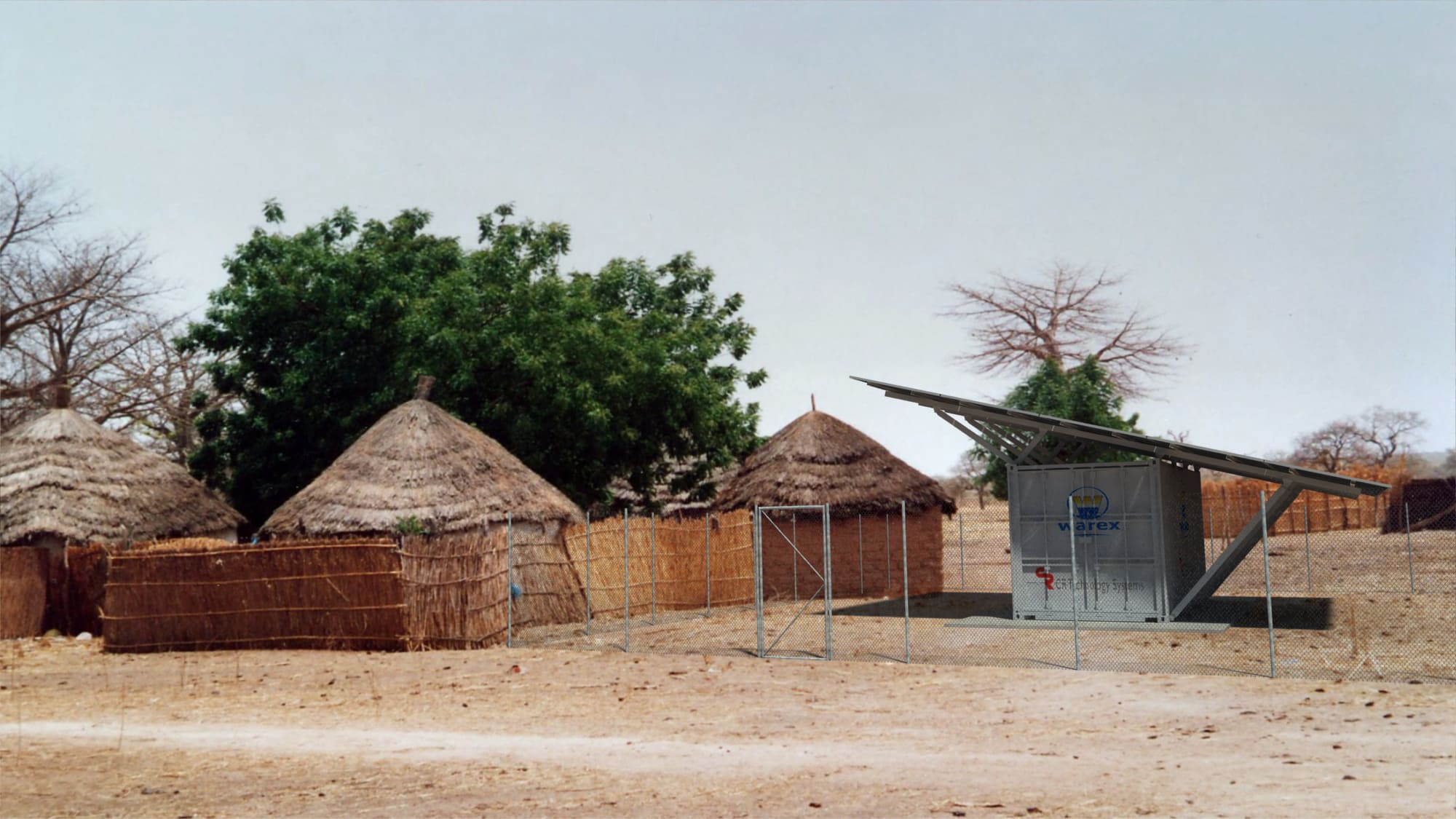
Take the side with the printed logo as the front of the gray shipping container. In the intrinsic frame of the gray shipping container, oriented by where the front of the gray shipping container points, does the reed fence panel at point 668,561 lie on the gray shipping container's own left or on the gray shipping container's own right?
on the gray shipping container's own right

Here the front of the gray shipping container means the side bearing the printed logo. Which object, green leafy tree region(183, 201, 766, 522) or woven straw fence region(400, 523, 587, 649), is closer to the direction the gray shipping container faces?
the woven straw fence

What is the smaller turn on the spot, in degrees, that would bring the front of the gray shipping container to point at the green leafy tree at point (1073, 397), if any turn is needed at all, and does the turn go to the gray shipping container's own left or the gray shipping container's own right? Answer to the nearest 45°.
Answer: approximately 180°

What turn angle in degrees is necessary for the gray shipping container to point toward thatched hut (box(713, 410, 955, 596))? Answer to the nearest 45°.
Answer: approximately 135° to its right

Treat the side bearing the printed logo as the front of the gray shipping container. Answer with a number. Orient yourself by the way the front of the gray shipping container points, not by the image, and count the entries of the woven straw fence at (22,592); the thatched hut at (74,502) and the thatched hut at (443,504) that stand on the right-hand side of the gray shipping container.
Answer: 3

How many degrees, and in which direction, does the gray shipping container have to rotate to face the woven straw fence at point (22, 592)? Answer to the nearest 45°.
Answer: approximately 90° to its right

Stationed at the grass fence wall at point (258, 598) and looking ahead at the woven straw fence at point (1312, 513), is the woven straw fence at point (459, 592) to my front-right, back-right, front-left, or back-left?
front-right

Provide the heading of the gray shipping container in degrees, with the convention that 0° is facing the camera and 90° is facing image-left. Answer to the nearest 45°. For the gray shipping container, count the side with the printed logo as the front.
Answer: approximately 0°

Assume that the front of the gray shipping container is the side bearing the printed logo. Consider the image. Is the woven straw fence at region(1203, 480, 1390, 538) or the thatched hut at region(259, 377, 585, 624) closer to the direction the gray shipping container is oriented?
the thatched hut

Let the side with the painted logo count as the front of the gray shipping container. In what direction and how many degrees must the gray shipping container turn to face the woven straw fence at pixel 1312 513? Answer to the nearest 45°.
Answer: approximately 180°

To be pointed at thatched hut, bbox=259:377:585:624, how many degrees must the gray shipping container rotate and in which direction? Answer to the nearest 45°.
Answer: approximately 90° to its right

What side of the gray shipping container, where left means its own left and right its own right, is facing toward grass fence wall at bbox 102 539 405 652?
right

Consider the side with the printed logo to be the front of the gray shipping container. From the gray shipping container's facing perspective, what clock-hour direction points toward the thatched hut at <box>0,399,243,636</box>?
The thatched hut is roughly at 3 o'clock from the gray shipping container.
